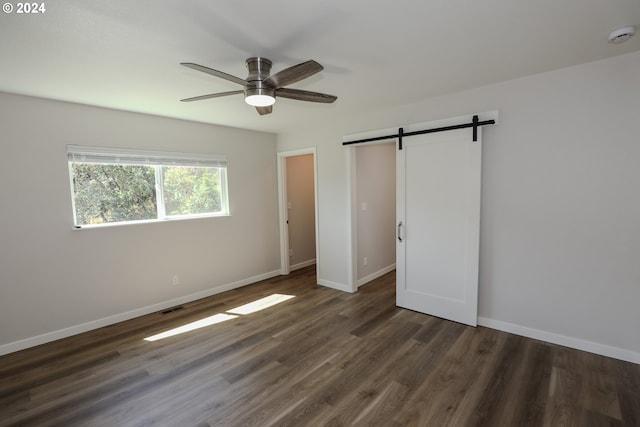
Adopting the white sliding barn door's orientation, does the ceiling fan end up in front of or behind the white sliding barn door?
in front

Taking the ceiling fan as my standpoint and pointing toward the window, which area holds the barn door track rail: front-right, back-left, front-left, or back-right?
back-right

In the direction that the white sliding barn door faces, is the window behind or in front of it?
in front

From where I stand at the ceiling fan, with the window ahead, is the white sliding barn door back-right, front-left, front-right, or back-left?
back-right

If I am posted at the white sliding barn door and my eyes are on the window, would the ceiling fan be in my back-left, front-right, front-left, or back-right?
front-left

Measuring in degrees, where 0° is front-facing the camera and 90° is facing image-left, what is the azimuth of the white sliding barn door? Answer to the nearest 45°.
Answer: approximately 45°
